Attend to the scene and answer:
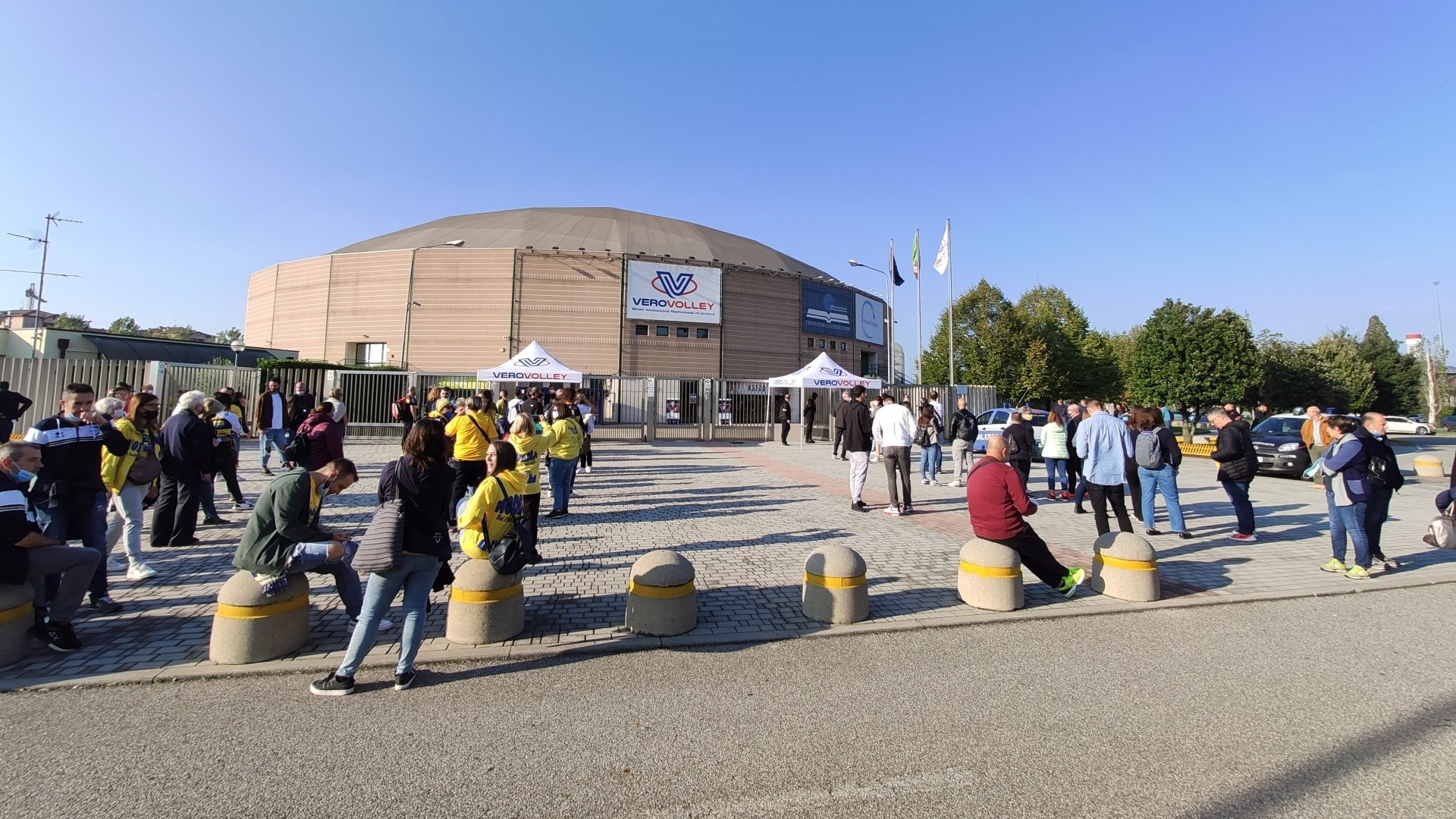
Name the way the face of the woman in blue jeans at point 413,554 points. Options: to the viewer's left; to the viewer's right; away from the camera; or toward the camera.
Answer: away from the camera

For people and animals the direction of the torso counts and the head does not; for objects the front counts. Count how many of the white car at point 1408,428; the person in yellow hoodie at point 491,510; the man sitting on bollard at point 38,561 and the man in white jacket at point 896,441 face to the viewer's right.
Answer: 2

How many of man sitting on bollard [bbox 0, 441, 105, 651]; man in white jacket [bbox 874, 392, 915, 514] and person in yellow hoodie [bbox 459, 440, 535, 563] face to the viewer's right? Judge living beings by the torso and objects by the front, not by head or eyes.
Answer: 1

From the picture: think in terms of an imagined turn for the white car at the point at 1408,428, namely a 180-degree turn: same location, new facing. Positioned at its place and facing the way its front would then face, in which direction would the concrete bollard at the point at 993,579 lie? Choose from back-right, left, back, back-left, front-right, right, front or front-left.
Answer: left

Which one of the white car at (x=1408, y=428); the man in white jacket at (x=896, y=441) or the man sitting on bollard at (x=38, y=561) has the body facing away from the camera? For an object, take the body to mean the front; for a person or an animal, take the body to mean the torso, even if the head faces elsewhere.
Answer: the man in white jacket

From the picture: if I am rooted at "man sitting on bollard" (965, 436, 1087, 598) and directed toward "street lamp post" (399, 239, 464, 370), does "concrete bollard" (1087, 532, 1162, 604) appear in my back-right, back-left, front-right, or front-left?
back-right

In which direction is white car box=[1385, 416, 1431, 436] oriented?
to the viewer's right

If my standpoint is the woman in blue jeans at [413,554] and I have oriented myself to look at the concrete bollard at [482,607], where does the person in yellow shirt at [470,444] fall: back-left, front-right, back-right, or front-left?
front-left

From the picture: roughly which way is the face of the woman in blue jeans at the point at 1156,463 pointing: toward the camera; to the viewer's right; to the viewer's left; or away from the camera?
away from the camera

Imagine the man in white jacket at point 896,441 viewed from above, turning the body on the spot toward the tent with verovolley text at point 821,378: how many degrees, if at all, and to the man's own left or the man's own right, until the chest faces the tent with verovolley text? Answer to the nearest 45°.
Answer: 0° — they already face it

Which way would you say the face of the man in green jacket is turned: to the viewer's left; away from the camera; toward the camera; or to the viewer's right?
to the viewer's right

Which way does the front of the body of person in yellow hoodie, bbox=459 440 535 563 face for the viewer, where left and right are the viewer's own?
facing away from the viewer and to the left of the viewer

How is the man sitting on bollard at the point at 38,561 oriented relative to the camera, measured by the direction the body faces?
to the viewer's right

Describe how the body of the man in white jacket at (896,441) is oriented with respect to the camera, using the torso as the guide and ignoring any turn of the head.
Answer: away from the camera

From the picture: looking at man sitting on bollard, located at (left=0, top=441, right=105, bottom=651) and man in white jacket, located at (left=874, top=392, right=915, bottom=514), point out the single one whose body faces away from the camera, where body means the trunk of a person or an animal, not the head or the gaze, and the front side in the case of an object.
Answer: the man in white jacket

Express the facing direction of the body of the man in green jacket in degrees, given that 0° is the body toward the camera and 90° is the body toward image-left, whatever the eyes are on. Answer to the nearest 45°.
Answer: approximately 270°

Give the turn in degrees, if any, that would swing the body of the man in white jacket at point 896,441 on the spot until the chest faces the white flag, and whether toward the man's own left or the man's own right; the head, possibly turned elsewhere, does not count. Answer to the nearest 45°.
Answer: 0° — they already face it
